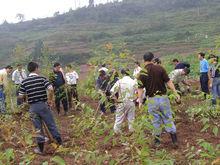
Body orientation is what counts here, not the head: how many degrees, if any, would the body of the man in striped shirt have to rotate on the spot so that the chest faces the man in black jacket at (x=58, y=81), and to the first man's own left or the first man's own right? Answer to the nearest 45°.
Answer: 0° — they already face them

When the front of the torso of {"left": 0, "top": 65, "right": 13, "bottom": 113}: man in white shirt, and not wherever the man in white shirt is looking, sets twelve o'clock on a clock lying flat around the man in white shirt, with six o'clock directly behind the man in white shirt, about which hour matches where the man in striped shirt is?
The man in striped shirt is roughly at 3 o'clock from the man in white shirt.

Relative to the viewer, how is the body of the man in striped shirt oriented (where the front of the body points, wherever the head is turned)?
away from the camera

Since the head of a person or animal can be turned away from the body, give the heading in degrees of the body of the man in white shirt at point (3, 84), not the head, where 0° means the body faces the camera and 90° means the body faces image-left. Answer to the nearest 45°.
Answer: approximately 270°

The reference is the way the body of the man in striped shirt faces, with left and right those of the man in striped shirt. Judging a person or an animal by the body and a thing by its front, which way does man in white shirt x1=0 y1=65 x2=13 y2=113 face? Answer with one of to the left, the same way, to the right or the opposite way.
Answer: to the right

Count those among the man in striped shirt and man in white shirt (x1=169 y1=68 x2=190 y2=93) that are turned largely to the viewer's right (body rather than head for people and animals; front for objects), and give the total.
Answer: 1

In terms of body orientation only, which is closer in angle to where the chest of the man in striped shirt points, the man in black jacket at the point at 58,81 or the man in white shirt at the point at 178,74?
the man in black jacket

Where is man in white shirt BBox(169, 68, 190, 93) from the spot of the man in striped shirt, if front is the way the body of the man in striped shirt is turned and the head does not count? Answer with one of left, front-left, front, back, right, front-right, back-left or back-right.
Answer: front-right
